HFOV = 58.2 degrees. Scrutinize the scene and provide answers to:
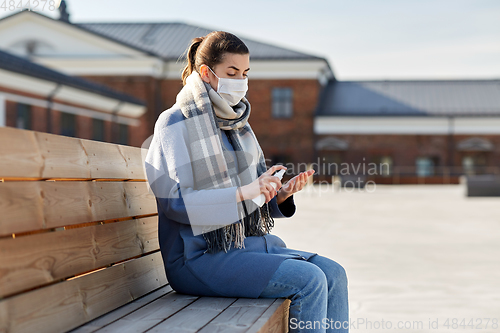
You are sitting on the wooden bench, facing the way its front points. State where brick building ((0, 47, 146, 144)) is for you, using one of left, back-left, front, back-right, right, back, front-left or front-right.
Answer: back-left

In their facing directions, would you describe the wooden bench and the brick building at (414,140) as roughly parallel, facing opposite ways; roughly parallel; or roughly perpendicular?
roughly perpendicular

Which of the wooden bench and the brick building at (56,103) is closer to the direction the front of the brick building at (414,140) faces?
the wooden bench

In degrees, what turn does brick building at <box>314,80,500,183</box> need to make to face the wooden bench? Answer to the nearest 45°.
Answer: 0° — it already faces it

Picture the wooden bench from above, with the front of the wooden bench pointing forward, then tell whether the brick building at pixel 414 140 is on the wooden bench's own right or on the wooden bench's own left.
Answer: on the wooden bench's own left

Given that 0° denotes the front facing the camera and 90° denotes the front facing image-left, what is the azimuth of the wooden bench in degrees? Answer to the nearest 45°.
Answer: approximately 315°
